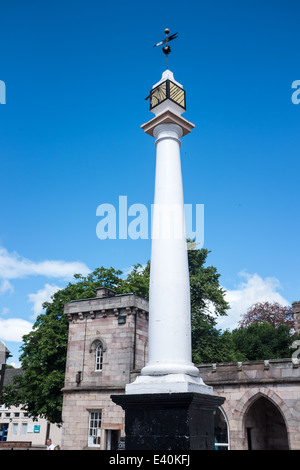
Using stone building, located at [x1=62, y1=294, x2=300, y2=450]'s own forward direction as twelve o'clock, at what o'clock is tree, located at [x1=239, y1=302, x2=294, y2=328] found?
The tree is roughly at 7 o'clock from the stone building.

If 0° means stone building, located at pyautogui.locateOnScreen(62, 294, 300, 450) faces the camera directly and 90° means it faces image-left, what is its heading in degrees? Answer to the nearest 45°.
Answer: approximately 0°

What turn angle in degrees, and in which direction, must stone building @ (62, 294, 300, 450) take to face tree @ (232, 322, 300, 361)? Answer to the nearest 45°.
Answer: approximately 135° to its left
